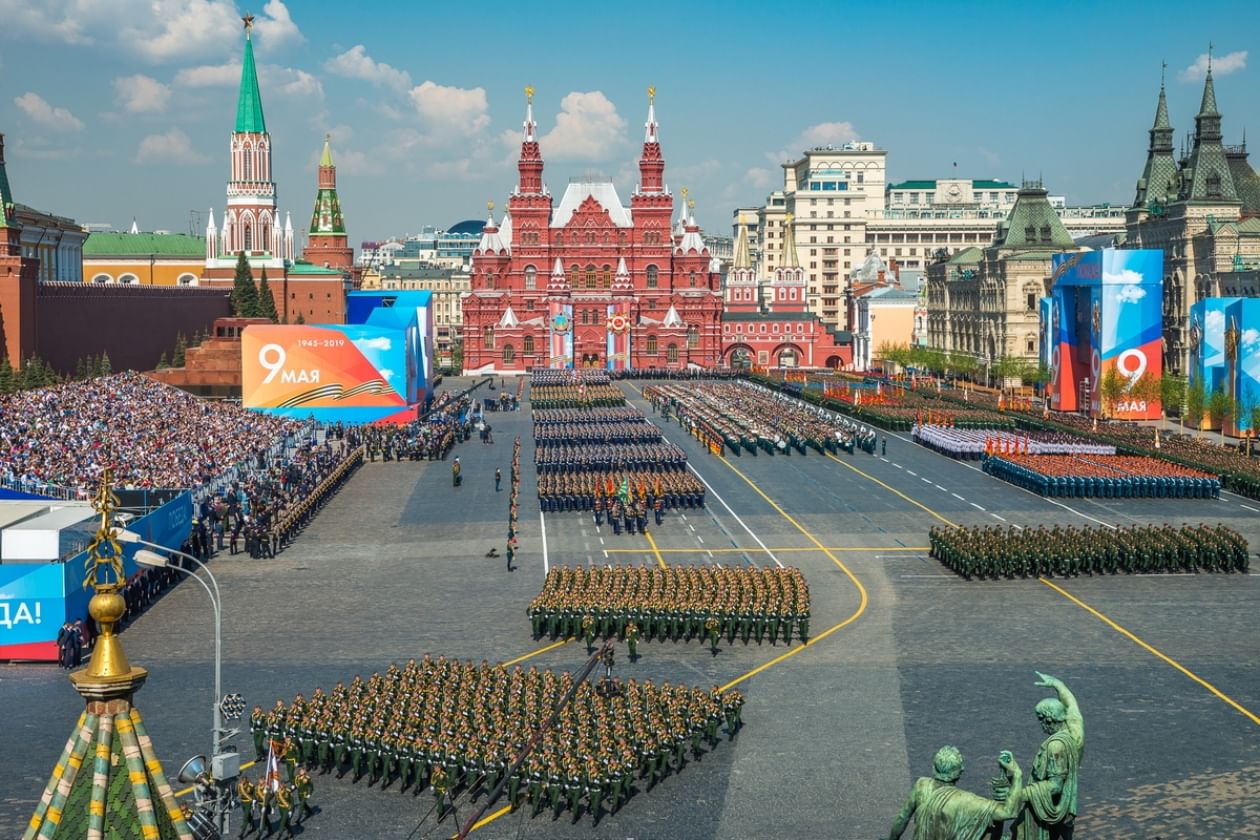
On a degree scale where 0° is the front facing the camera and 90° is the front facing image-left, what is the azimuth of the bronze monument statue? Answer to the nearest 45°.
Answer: approximately 180°

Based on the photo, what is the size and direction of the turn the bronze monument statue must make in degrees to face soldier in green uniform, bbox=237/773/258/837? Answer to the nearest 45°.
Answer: approximately 45° to its left

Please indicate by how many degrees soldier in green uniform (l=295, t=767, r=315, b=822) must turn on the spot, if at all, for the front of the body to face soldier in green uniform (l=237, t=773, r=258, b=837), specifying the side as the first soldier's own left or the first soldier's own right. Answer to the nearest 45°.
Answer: approximately 45° to the first soldier's own right

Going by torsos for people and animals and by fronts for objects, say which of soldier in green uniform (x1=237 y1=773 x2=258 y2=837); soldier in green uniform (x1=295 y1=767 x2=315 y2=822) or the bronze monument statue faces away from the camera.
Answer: the bronze monument statue

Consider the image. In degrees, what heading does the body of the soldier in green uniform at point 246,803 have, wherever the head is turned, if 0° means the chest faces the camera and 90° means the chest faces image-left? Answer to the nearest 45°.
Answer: approximately 45°

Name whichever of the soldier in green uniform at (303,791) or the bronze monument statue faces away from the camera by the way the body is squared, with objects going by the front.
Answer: the bronze monument statue

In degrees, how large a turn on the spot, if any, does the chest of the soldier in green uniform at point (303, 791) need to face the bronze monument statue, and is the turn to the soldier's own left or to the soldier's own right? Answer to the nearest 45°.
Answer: approximately 45° to the soldier's own left

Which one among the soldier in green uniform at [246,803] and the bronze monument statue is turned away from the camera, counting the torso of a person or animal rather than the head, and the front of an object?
the bronze monument statue

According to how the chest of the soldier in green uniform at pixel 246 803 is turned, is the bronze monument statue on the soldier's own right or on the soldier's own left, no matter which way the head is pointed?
on the soldier's own left

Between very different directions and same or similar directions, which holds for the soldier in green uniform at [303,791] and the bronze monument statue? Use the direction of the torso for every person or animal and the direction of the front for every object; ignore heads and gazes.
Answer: very different directions

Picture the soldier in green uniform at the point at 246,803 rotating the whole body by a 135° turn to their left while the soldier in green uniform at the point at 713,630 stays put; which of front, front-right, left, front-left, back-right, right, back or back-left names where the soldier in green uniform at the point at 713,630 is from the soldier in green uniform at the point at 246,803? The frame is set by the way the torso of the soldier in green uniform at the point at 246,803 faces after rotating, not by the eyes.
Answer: front-left

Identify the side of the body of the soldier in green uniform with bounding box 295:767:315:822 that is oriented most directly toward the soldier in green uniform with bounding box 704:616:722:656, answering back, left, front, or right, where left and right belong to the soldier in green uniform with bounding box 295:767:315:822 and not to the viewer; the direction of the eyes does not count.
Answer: back

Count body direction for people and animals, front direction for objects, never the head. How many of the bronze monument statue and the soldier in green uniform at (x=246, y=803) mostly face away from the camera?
1
